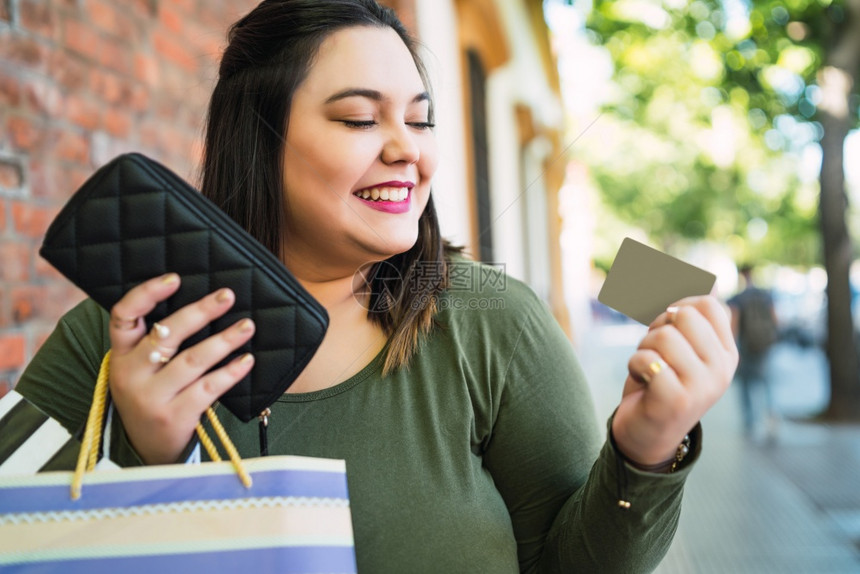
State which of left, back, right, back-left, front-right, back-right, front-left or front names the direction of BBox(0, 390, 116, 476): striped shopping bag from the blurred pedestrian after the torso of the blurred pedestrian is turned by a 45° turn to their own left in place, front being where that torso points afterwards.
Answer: back-left

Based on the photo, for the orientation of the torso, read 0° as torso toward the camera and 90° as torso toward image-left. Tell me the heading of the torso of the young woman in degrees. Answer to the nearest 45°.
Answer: approximately 0°

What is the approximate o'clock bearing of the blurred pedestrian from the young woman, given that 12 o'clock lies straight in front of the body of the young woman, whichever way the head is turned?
The blurred pedestrian is roughly at 7 o'clock from the young woman.

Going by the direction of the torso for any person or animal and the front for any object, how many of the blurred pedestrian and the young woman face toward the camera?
1

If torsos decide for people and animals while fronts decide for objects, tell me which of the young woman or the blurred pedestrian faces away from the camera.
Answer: the blurred pedestrian

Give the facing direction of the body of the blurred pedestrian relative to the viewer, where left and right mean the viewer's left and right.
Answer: facing away from the viewer

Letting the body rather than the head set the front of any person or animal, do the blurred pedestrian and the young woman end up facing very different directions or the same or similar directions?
very different directions

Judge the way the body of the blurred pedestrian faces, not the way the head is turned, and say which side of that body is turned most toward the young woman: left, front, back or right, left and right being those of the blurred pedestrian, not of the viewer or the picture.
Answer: back
